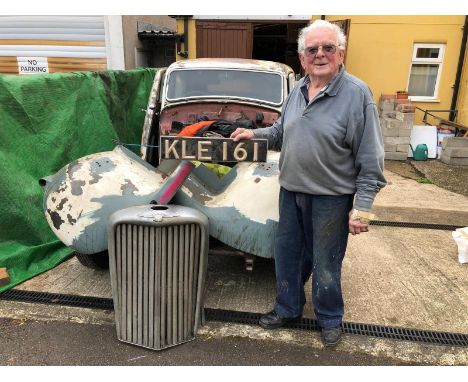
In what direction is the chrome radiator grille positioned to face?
toward the camera

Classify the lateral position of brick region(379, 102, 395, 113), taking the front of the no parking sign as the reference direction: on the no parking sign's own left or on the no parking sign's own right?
on the no parking sign's own left

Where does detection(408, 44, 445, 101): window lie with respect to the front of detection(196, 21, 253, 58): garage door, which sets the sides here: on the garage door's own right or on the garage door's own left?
on the garage door's own left

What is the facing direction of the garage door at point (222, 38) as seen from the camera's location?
facing the viewer

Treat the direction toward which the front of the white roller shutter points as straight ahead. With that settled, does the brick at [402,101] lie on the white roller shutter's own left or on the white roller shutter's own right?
on the white roller shutter's own left

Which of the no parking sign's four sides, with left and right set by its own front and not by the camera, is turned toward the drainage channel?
left

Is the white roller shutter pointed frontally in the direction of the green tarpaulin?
yes

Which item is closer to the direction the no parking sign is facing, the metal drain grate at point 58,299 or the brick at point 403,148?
the metal drain grate

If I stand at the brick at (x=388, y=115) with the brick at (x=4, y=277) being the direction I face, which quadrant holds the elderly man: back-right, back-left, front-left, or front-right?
front-left

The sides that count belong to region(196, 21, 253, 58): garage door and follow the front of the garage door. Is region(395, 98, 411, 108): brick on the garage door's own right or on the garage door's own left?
on the garage door's own left

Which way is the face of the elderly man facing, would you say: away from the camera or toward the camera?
toward the camera

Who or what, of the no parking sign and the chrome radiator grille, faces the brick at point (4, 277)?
the no parking sign

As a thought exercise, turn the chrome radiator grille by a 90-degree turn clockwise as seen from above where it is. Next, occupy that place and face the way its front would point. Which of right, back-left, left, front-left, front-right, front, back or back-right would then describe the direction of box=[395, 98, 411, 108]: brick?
back-right

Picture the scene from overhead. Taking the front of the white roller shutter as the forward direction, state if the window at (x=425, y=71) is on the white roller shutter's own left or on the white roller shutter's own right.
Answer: on the white roller shutter's own left

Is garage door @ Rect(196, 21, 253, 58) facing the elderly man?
yes
